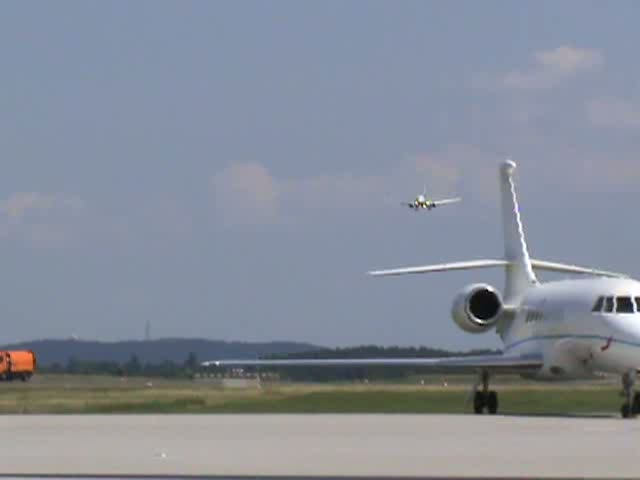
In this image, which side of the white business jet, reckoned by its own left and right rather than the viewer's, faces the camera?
front
